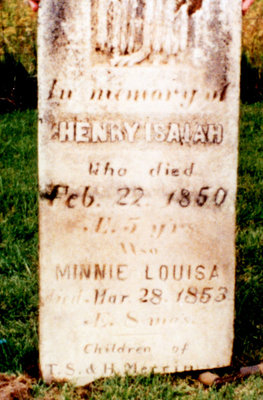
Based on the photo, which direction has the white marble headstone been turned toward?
toward the camera
